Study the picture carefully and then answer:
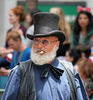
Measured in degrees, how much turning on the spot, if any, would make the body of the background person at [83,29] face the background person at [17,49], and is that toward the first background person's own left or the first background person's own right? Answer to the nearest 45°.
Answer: approximately 45° to the first background person's own right

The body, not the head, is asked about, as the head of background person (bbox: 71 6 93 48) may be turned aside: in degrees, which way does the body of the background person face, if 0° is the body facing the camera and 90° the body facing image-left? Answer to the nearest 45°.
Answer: approximately 0°

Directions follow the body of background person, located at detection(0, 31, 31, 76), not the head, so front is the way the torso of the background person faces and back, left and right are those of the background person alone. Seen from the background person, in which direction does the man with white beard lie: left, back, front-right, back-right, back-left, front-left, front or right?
front-left

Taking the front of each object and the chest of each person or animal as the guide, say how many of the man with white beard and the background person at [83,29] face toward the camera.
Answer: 2

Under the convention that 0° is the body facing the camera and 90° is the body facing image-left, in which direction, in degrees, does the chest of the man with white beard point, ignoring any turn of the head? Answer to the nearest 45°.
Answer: approximately 0°

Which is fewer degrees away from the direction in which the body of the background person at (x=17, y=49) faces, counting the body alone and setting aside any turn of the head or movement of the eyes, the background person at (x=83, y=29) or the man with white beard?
the man with white beard

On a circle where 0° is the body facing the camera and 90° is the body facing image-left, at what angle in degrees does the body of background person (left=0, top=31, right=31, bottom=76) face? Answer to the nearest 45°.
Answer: approximately 45°
